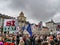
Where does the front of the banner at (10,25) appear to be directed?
toward the camera
